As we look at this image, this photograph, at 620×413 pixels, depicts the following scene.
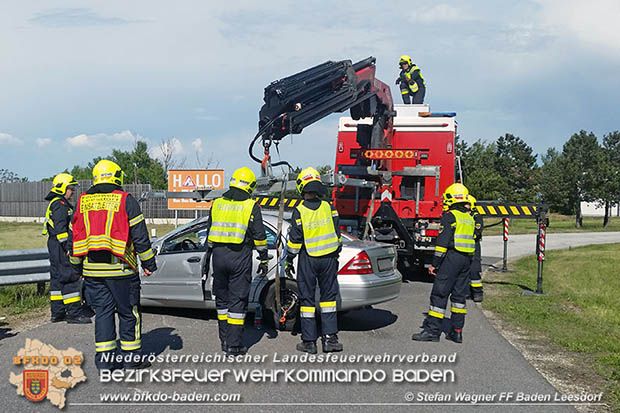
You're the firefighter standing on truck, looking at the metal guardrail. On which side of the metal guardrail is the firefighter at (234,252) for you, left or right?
left

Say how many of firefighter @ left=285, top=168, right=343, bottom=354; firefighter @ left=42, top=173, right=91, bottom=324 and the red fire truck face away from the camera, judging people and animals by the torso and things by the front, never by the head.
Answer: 2

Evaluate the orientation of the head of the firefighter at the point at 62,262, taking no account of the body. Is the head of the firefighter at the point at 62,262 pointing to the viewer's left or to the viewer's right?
to the viewer's right

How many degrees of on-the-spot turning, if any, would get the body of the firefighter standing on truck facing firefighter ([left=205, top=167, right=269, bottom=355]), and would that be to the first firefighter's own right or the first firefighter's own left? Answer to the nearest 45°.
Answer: approximately 45° to the first firefighter's own left

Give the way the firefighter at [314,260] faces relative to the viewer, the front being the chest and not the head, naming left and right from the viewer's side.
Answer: facing away from the viewer

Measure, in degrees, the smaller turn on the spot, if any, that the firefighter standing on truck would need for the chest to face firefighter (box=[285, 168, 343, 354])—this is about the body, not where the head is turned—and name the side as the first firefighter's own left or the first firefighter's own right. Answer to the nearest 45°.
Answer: approximately 45° to the first firefighter's own left

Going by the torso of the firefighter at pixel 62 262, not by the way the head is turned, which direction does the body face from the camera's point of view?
to the viewer's right

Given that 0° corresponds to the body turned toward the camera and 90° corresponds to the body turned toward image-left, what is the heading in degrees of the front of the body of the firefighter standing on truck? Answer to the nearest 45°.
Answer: approximately 45°

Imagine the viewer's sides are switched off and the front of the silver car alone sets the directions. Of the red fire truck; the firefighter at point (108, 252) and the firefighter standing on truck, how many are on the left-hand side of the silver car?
1

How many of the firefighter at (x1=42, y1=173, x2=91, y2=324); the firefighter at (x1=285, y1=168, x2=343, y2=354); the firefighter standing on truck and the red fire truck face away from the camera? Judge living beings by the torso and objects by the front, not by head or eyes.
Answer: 2

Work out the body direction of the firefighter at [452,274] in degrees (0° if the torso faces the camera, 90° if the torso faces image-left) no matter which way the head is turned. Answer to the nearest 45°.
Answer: approximately 135°

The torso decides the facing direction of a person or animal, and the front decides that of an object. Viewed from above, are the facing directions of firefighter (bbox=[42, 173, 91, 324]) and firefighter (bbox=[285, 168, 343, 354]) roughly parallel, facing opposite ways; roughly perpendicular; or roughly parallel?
roughly perpendicular

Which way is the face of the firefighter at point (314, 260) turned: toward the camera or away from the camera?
away from the camera

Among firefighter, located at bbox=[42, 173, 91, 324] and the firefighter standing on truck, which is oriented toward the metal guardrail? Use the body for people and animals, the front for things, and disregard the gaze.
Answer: the firefighter standing on truck
